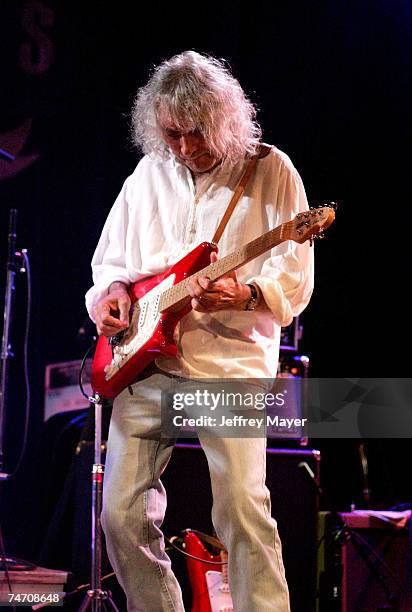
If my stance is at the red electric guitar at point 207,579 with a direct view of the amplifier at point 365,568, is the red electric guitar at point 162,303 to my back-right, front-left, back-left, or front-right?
back-right

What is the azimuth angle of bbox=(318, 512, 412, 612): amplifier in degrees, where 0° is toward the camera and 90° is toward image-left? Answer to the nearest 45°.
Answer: approximately 0°

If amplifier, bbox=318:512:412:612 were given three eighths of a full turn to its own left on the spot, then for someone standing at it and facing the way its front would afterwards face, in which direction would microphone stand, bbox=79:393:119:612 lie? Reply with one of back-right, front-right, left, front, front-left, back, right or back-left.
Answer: back

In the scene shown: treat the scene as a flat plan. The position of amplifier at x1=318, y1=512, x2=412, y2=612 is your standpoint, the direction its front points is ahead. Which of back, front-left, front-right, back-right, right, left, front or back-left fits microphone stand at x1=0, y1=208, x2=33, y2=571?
right
